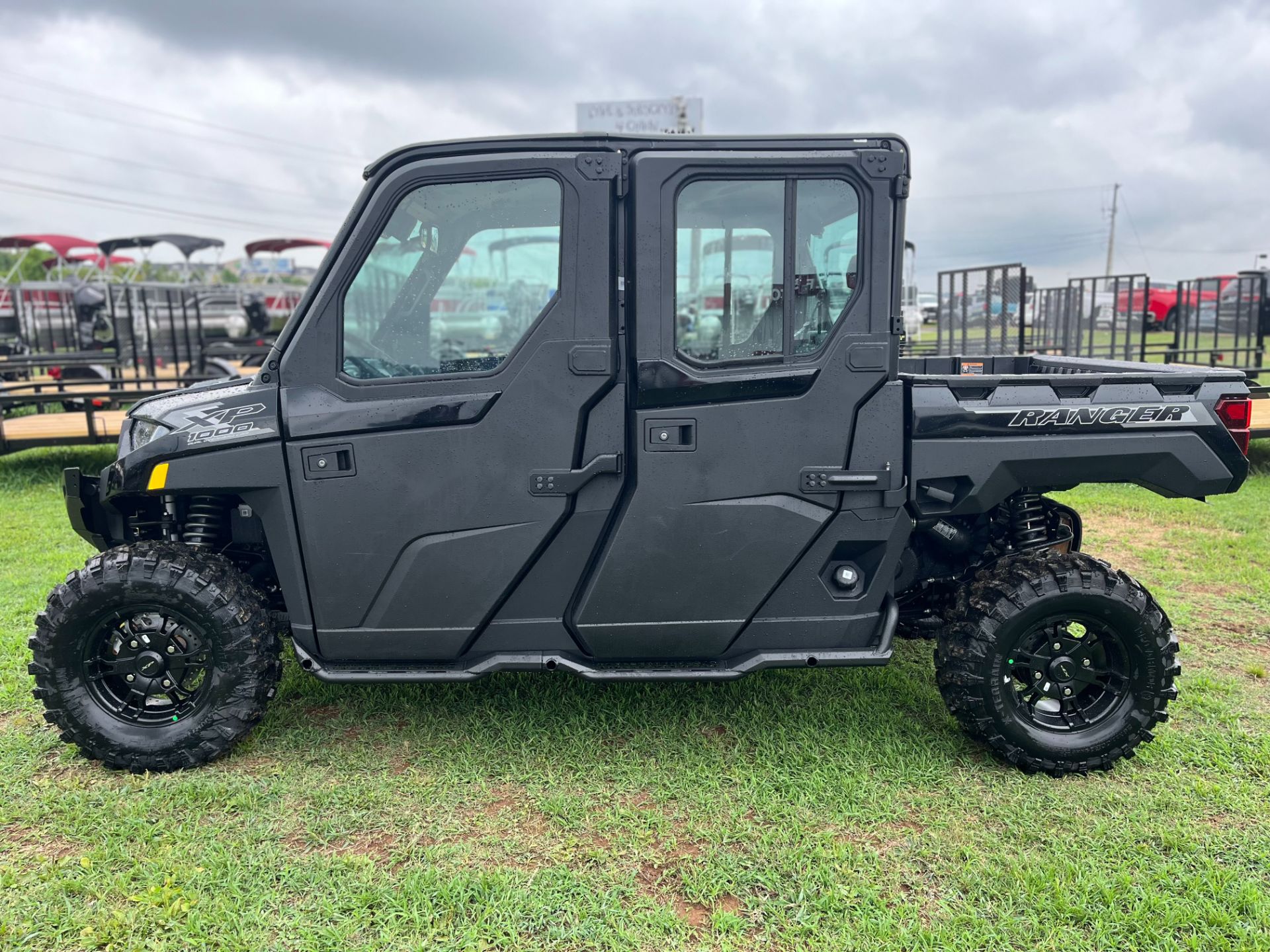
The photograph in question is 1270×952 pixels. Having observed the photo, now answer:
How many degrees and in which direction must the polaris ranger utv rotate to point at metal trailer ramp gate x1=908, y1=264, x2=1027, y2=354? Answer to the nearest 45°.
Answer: approximately 135° to its right

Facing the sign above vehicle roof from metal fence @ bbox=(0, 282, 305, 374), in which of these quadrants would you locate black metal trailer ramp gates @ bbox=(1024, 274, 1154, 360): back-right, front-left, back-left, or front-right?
front-right

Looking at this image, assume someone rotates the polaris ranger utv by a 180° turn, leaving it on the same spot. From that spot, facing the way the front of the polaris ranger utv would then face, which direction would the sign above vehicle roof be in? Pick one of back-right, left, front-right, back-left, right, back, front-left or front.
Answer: left

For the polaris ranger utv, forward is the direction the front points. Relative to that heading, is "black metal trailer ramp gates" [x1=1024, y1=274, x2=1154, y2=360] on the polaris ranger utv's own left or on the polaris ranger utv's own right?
on the polaris ranger utv's own right

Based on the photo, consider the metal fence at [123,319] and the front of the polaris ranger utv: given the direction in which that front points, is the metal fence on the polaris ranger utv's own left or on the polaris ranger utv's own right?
on the polaris ranger utv's own right

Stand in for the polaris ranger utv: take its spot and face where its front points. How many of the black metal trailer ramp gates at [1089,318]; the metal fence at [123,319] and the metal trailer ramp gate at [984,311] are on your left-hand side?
0

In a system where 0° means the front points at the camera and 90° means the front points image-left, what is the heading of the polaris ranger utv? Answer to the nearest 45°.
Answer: approximately 90°

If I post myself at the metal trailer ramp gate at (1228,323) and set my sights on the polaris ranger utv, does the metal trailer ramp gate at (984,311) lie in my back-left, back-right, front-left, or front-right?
front-right

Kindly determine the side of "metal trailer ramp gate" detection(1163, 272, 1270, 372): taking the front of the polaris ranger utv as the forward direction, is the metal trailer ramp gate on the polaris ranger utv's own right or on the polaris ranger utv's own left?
on the polaris ranger utv's own right
